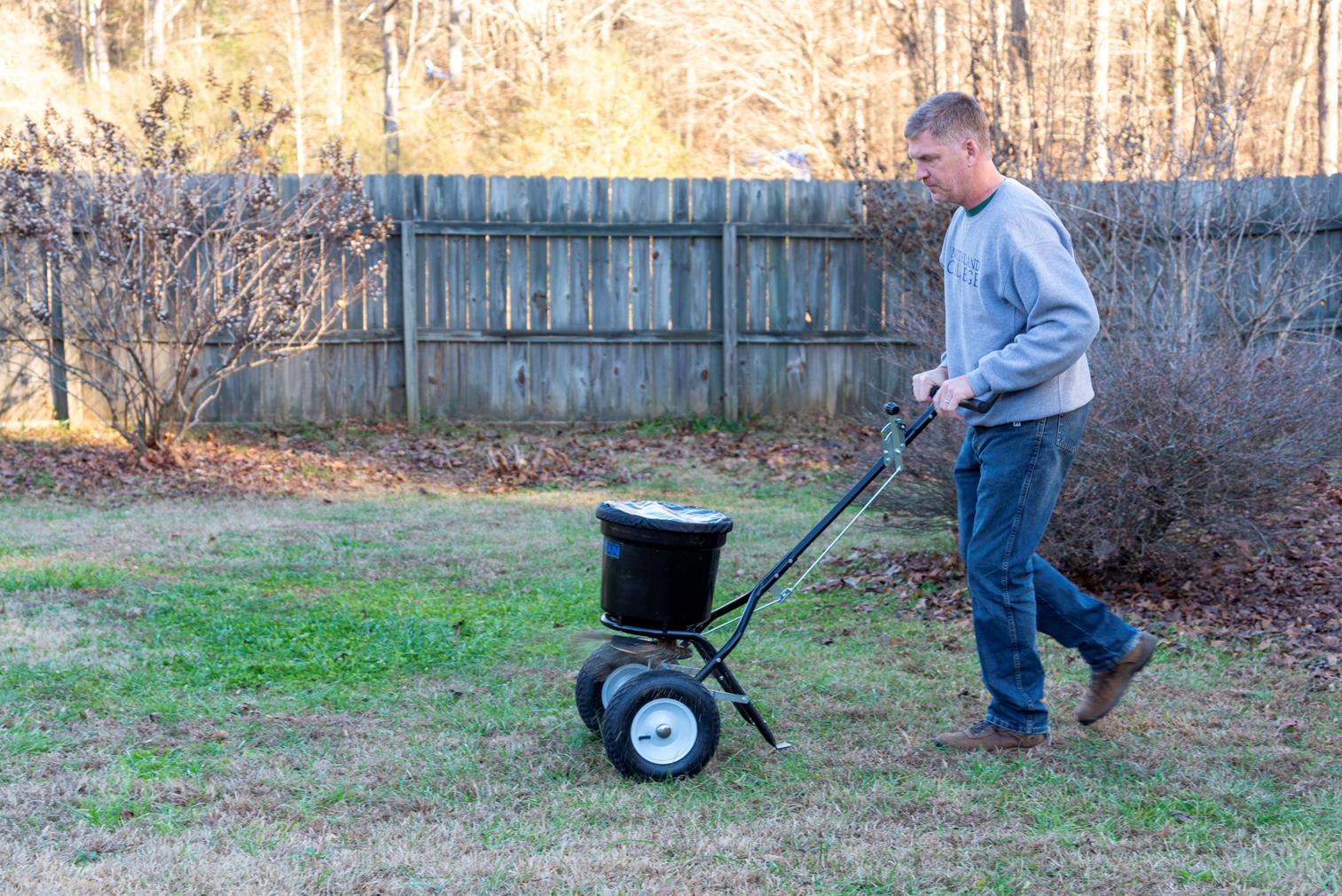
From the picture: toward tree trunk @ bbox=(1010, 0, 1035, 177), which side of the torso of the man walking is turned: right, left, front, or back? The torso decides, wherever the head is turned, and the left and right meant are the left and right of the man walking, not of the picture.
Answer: right

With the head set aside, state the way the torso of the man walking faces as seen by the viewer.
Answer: to the viewer's left

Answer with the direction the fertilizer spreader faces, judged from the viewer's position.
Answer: facing to the left of the viewer

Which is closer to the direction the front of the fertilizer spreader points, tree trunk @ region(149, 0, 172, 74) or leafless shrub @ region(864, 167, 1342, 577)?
the tree trunk

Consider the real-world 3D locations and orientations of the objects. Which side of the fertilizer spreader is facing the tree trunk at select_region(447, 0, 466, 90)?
right

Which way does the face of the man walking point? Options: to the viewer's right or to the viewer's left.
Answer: to the viewer's left

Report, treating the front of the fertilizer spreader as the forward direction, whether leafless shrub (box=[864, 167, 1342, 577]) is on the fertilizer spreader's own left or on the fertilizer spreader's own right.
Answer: on the fertilizer spreader's own right

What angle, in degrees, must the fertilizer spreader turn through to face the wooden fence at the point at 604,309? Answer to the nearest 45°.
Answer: approximately 90° to its right

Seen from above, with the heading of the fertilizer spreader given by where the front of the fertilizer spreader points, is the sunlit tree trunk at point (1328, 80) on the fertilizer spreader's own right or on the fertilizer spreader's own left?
on the fertilizer spreader's own right

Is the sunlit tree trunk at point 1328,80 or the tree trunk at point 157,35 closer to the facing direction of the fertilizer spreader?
the tree trunk

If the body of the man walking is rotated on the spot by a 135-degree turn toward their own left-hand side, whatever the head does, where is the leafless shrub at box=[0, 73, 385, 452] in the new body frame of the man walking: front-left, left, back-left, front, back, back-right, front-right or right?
back
